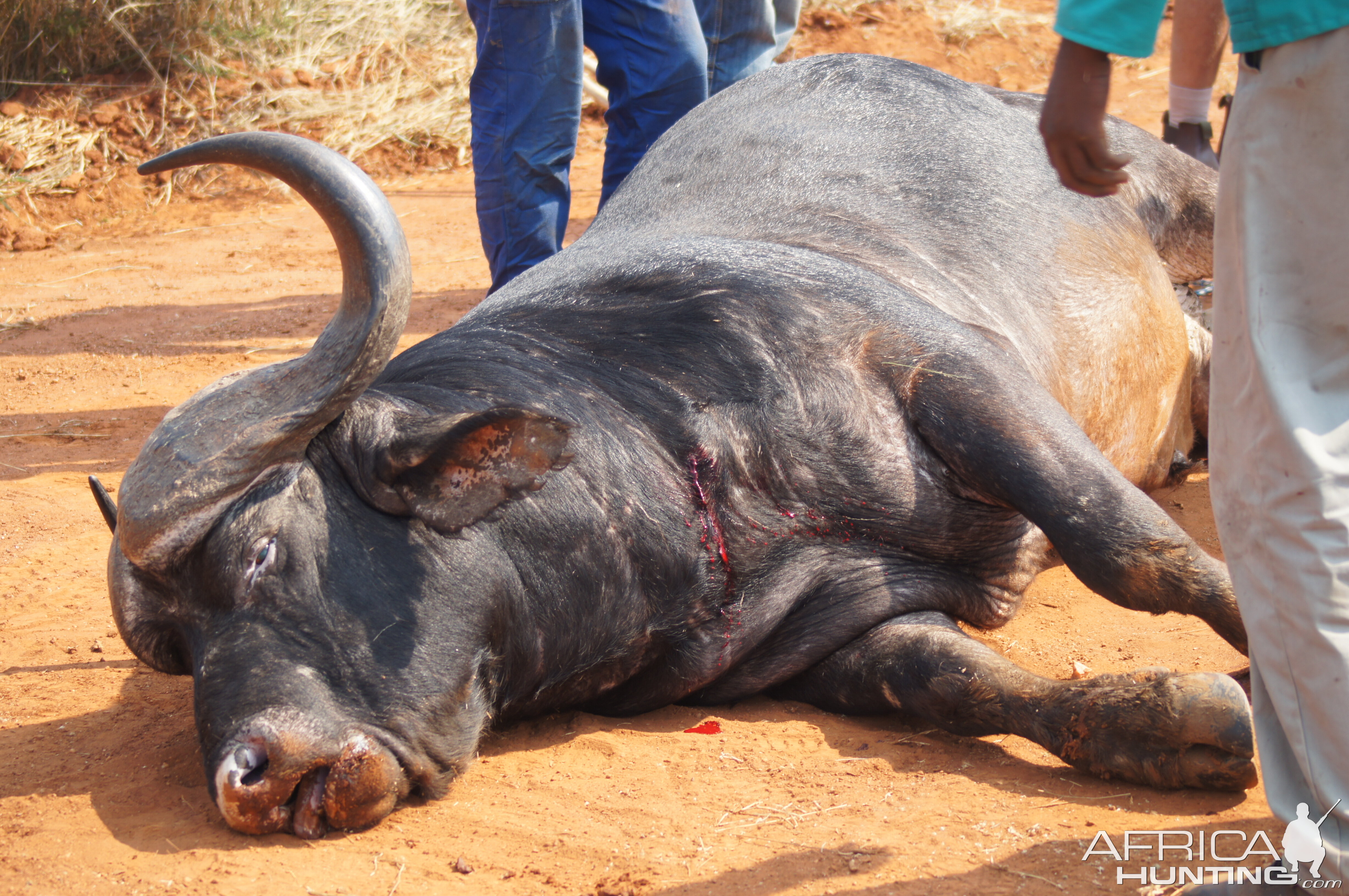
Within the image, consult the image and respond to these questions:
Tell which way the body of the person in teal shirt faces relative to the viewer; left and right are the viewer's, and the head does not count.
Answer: facing to the left of the viewer

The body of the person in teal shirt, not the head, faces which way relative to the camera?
to the viewer's left
